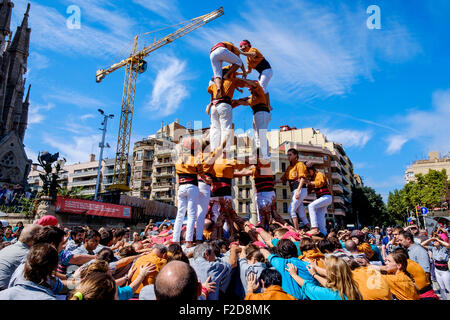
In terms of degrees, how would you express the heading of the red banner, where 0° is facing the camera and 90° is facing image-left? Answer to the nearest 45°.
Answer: approximately 315°
